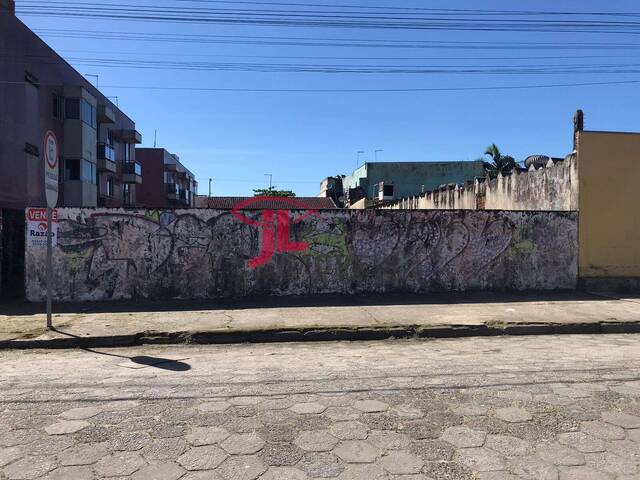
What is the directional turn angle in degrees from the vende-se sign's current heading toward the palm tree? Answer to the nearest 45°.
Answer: approximately 135° to its left

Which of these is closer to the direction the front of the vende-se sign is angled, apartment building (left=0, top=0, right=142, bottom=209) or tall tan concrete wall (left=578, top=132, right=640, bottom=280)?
the tall tan concrete wall

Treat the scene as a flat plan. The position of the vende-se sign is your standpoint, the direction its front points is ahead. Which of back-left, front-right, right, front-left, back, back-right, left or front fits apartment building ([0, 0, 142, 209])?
back

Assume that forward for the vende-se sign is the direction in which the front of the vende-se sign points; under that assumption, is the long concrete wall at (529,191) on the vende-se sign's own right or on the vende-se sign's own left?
on the vende-se sign's own left

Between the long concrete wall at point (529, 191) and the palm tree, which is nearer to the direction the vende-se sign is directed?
the long concrete wall

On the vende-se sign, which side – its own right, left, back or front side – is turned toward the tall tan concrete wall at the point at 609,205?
left

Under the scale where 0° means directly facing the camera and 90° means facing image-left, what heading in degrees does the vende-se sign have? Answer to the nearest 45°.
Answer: approximately 0°
